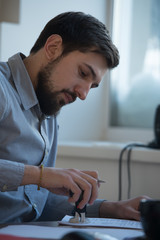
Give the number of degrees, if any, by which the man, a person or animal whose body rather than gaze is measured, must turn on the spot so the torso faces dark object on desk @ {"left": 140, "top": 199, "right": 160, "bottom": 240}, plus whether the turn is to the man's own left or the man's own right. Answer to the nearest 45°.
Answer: approximately 45° to the man's own right

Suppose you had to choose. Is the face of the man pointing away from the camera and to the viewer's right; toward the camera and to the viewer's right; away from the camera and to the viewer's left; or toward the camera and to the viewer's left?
toward the camera and to the viewer's right
